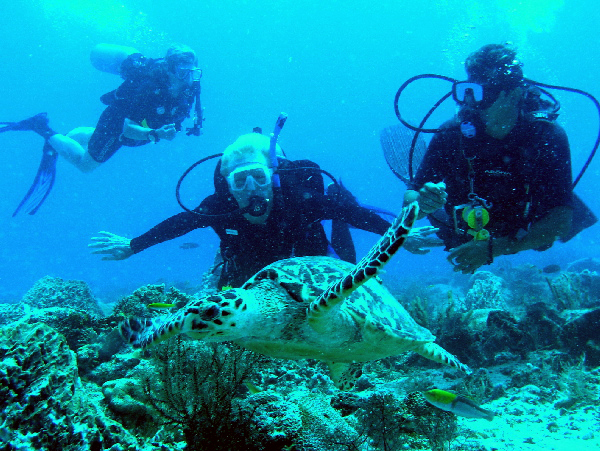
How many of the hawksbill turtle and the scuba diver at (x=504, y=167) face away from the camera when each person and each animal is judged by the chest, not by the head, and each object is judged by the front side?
0

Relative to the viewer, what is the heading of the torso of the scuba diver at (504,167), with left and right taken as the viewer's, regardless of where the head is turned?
facing the viewer and to the left of the viewer

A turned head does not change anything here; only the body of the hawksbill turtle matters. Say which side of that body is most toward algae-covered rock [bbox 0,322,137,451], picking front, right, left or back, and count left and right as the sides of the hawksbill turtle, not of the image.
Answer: front

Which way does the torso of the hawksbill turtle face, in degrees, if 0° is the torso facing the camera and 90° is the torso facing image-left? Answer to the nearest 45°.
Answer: approximately 45°

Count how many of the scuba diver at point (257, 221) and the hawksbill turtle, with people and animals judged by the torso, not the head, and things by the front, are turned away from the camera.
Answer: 0
